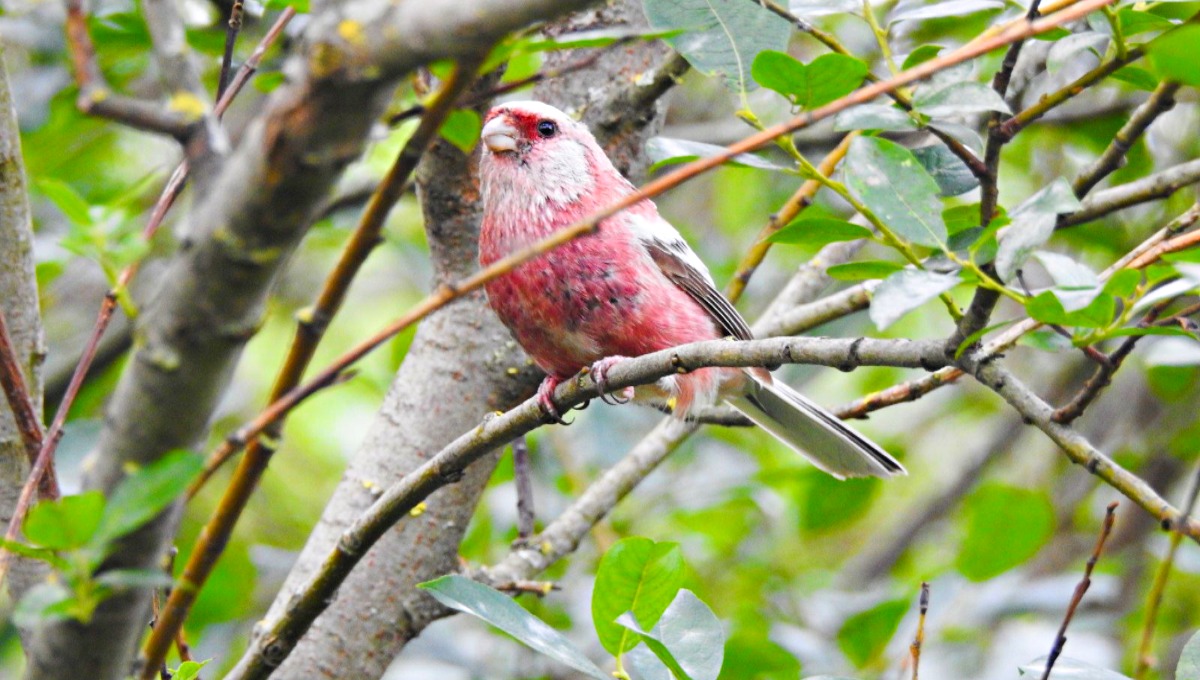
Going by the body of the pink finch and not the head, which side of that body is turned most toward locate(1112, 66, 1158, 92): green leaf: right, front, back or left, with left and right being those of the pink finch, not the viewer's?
back

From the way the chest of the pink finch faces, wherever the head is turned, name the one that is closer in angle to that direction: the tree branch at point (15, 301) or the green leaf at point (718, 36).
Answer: the tree branch
